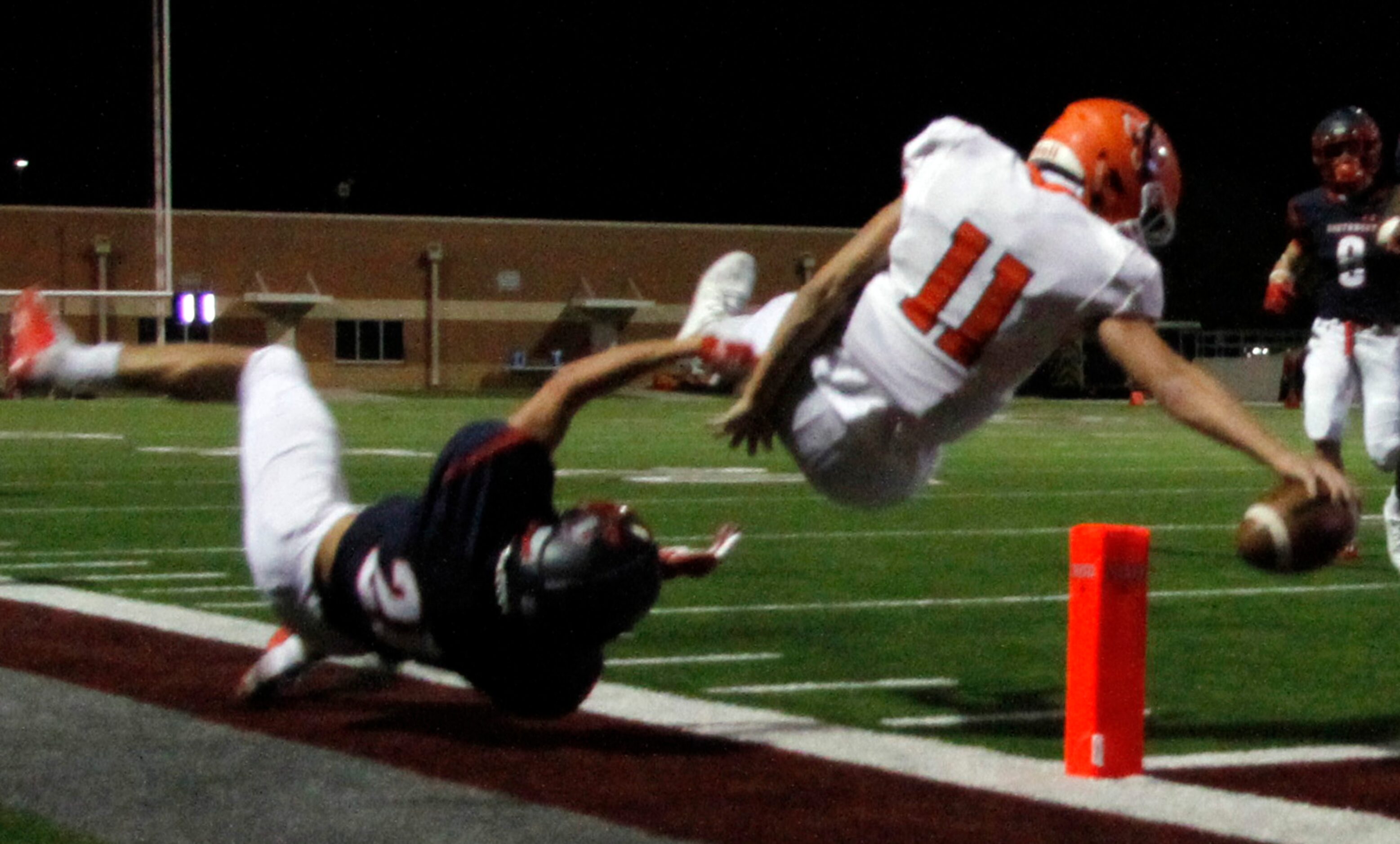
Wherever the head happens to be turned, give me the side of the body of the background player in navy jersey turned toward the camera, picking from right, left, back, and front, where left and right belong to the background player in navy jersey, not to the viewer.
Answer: front

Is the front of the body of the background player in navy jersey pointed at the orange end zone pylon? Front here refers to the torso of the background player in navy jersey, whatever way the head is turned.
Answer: yes

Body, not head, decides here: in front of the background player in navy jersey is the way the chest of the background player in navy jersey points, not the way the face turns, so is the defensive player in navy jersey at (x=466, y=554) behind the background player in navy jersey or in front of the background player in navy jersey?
in front

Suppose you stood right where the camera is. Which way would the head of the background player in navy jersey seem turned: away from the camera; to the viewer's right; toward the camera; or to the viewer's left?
toward the camera

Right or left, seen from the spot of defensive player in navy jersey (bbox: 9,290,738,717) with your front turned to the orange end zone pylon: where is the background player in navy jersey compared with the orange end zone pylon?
left
